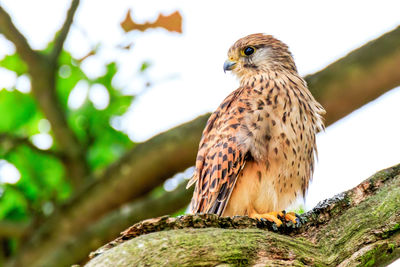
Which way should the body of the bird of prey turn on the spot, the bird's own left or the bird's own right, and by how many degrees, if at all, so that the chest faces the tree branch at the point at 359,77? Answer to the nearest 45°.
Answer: approximately 90° to the bird's own left

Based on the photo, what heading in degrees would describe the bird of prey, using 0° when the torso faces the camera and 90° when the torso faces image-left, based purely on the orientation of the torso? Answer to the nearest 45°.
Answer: approximately 315°

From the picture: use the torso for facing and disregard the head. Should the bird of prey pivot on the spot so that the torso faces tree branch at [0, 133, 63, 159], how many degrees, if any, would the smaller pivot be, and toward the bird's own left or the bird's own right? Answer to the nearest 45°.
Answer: approximately 180°

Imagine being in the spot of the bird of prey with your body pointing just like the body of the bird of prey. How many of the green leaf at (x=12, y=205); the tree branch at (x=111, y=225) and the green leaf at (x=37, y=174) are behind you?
3

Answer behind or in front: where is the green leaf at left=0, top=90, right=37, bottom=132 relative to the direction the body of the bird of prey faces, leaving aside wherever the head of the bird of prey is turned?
behind
